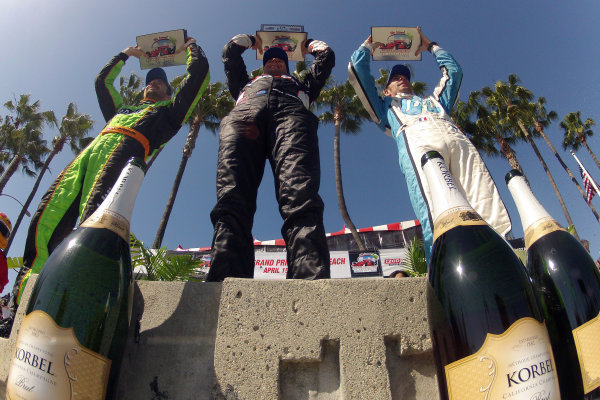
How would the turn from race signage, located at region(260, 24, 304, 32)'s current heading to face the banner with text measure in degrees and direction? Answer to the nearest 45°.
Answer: approximately 180°

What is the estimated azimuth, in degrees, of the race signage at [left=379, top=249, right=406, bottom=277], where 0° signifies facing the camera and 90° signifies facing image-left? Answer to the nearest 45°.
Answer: approximately 0°

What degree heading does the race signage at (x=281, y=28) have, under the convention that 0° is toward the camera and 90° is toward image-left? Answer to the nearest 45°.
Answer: approximately 0°

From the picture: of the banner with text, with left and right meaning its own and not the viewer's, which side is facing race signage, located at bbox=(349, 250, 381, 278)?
left
